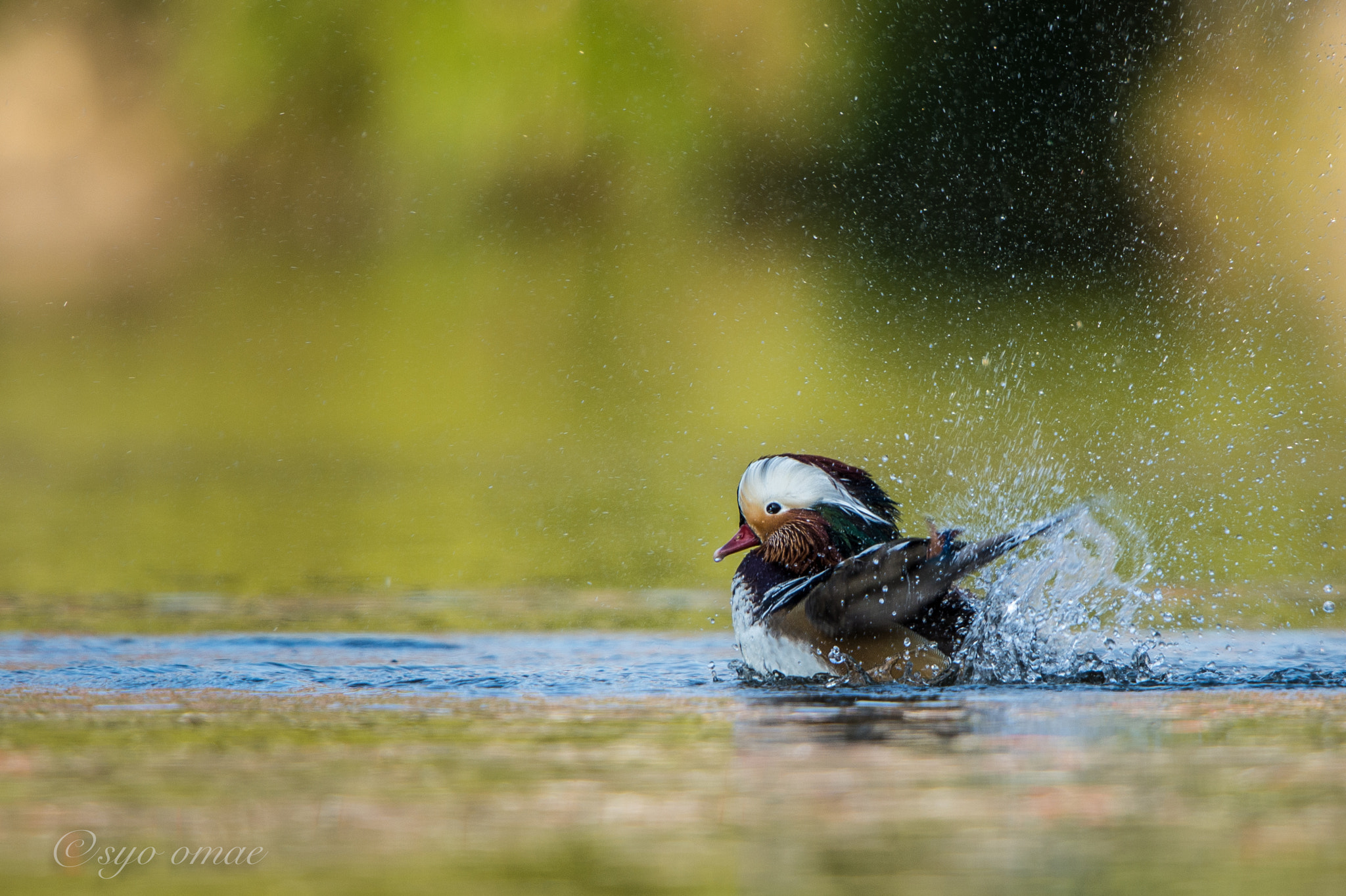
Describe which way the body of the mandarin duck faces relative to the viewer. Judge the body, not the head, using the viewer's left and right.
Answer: facing to the left of the viewer
